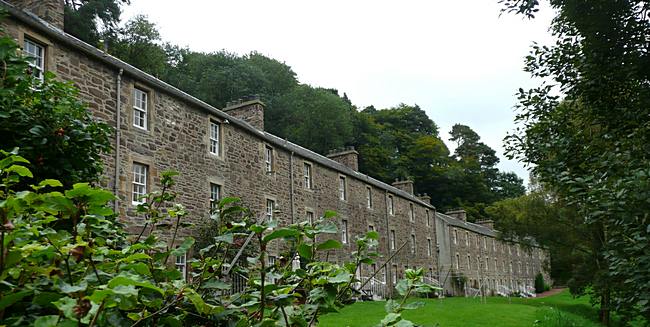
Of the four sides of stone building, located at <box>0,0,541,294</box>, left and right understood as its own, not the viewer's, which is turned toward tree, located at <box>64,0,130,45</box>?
back

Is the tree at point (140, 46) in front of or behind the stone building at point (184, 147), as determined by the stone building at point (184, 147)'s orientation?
behind

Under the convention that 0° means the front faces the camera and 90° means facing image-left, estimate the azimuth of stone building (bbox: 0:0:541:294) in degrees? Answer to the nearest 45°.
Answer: approximately 315°

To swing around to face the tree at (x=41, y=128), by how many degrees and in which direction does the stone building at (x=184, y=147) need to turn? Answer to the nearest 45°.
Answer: approximately 45° to its right
